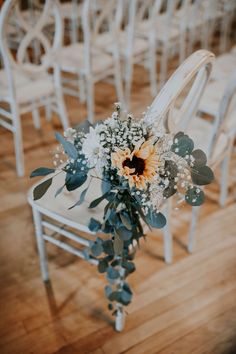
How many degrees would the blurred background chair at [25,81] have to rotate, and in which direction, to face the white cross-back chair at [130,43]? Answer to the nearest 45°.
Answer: approximately 90° to its right

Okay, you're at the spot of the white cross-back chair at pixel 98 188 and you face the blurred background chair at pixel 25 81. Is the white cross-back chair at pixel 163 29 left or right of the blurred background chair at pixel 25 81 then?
right

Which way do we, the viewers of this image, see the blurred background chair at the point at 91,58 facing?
facing away from the viewer and to the left of the viewer

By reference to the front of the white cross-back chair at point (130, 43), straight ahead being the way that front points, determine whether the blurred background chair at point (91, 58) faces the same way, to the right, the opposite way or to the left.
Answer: the same way

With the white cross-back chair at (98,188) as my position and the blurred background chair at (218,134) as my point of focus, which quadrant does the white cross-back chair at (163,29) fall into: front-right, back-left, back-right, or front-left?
front-left

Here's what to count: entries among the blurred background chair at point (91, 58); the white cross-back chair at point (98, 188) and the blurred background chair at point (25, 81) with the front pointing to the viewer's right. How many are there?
0

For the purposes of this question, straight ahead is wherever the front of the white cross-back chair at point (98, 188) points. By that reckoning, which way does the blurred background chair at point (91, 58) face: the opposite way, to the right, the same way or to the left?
the same way

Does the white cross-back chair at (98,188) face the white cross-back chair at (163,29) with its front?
no

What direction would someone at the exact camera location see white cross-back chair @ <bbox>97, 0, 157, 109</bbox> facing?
facing away from the viewer and to the left of the viewer

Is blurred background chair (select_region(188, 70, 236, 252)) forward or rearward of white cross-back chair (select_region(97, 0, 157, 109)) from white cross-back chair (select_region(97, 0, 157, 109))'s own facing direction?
rearward

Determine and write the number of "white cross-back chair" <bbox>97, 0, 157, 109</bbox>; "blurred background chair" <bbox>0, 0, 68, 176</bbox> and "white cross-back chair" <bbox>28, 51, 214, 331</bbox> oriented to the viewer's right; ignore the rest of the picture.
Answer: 0

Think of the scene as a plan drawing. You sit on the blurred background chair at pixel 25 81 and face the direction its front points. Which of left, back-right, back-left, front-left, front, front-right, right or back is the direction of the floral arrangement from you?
back-left

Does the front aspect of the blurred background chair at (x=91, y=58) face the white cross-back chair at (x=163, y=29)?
no

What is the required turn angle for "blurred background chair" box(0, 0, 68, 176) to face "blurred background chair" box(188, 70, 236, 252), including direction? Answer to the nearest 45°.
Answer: approximately 180°

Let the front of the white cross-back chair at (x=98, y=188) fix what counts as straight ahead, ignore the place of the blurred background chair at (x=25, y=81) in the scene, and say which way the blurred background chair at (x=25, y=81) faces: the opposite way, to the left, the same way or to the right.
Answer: the same way
